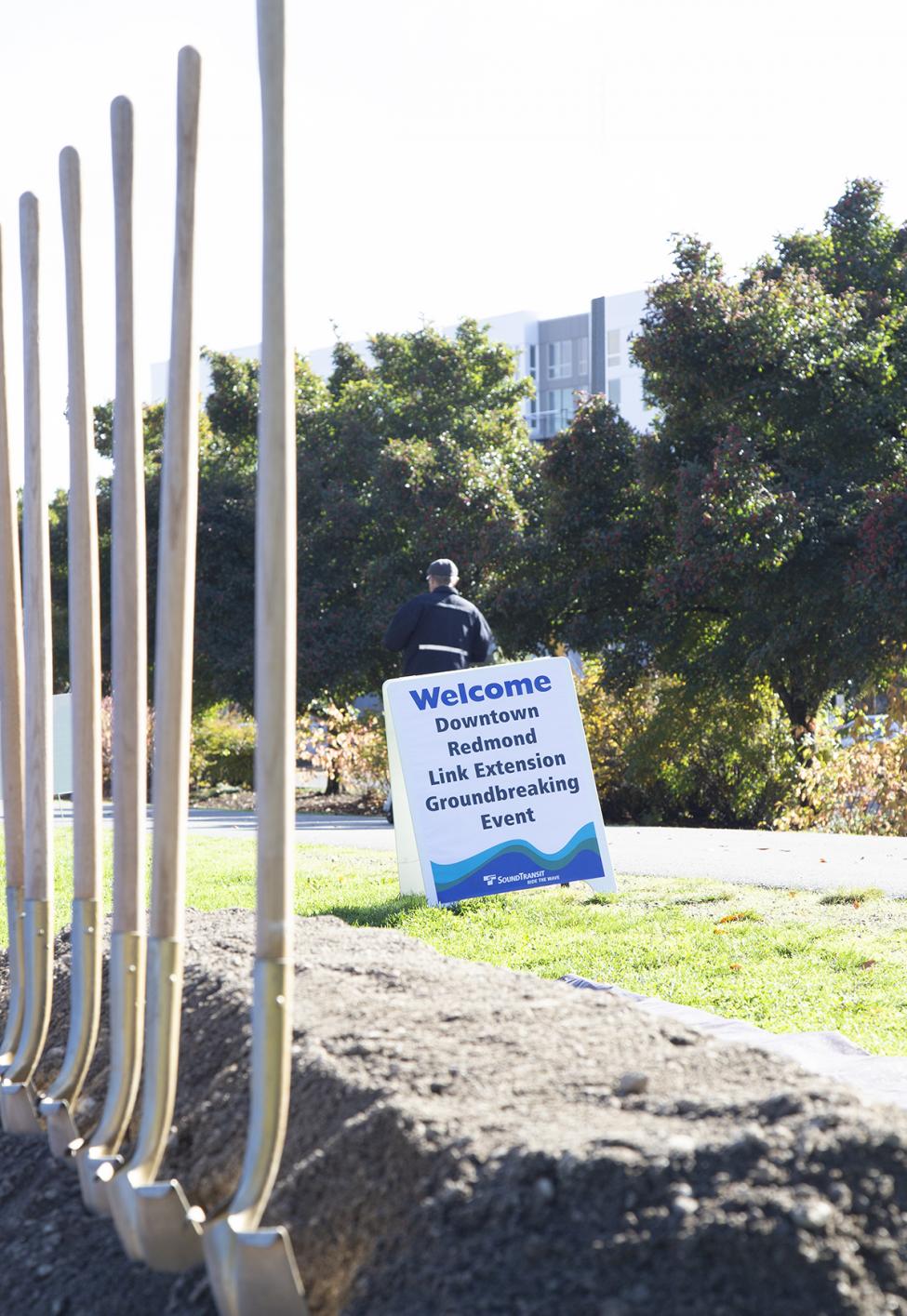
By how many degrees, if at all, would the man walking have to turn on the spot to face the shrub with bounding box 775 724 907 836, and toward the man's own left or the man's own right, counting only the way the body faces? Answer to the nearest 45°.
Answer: approximately 45° to the man's own right

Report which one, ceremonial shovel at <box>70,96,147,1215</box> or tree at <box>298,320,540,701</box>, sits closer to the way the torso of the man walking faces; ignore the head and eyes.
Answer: the tree

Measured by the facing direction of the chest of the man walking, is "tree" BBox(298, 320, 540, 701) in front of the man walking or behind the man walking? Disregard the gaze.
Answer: in front

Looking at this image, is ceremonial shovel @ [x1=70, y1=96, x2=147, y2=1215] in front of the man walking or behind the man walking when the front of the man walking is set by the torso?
behind

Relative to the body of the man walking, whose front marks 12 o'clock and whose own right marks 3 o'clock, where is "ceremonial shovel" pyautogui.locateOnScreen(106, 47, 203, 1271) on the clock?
The ceremonial shovel is roughly at 6 o'clock from the man walking.

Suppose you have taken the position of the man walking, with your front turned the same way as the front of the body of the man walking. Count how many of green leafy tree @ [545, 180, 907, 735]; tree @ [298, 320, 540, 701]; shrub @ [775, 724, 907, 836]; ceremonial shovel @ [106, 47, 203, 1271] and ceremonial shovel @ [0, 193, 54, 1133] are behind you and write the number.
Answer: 2

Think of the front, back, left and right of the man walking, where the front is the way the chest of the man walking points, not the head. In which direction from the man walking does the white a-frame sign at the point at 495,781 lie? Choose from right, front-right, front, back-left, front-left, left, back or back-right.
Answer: back

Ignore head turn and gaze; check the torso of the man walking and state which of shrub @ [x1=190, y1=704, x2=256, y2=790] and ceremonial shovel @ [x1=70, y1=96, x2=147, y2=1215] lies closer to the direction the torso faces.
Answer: the shrub

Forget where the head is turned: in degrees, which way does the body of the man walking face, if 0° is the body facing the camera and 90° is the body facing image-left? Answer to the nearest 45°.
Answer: approximately 180°

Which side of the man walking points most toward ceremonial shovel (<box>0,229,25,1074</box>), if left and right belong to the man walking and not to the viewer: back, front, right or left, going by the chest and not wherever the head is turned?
back

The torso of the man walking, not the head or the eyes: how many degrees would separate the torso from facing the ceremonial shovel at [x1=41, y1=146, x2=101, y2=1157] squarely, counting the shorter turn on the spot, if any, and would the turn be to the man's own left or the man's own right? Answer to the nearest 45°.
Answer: approximately 180°

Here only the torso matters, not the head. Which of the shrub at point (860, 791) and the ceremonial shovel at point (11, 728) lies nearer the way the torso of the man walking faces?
the shrub

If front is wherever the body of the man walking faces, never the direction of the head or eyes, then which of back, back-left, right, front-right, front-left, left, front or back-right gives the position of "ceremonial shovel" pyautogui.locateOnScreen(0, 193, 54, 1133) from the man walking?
back

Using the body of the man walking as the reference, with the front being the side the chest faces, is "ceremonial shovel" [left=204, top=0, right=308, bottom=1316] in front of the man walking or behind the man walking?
behind
